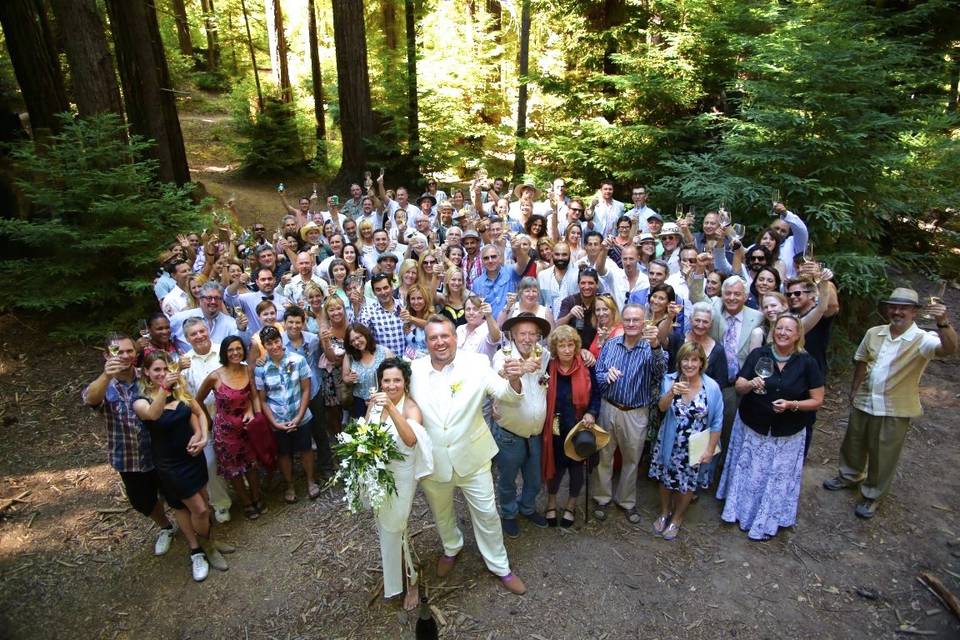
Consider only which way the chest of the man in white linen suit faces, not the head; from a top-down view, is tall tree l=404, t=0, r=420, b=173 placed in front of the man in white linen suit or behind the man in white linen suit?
behind

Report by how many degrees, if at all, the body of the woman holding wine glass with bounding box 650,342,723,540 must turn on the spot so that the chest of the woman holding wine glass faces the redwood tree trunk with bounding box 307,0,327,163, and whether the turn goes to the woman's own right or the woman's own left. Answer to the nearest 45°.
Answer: approximately 135° to the woman's own right

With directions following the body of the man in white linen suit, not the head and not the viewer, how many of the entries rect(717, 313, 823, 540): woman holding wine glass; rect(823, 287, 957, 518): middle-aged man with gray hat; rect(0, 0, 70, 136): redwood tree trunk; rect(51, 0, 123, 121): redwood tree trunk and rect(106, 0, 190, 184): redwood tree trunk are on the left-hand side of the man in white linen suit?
2

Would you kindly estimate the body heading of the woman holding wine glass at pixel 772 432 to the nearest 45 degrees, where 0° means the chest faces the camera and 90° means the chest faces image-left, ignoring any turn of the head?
approximately 0°

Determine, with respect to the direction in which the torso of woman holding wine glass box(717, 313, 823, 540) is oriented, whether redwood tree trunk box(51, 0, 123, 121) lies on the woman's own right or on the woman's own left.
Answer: on the woman's own right
